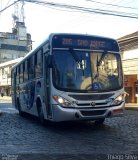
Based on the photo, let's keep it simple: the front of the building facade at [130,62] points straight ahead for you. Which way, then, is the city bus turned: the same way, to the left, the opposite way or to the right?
to the left

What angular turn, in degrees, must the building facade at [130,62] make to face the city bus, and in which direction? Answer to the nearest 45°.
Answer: approximately 45° to its left

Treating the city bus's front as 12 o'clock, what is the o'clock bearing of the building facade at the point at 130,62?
The building facade is roughly at 8 o'clock from the city bus.

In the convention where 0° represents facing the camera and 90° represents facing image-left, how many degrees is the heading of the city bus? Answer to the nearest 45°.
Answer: approximately 315°

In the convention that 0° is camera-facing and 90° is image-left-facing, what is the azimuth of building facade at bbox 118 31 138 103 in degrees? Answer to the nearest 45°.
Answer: approximately 45°
